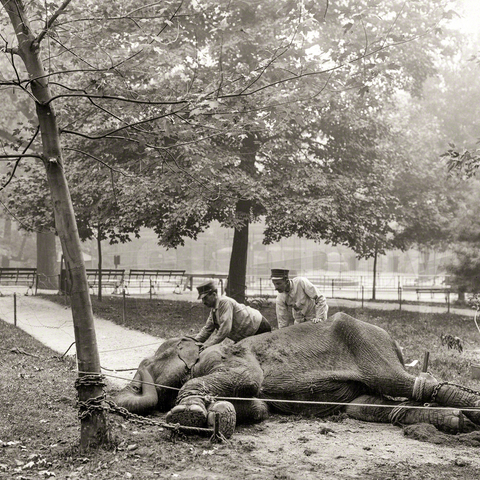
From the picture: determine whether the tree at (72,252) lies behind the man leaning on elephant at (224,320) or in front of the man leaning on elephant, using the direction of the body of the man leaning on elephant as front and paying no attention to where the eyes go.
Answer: in front

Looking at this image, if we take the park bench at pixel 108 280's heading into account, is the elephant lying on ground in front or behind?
in front

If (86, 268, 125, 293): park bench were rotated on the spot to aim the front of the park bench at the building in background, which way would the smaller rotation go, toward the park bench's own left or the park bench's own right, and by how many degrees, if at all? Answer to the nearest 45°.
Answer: approximately 135° to the park bench's own left

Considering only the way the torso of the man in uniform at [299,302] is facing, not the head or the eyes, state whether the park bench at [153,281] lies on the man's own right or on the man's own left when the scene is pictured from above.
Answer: on the man's own right

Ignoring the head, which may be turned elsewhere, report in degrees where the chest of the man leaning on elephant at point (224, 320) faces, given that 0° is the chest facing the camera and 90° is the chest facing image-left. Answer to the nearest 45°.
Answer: approximately 45°

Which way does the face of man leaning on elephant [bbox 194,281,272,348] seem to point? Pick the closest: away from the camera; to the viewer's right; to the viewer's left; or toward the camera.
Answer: to the viewer's left

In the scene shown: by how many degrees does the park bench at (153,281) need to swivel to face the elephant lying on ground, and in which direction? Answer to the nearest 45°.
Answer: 0° — it already faces it

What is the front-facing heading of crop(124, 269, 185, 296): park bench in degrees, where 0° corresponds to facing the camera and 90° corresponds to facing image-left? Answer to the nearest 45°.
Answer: approximately 0°

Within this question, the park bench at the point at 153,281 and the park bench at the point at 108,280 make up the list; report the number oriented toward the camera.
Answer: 2
